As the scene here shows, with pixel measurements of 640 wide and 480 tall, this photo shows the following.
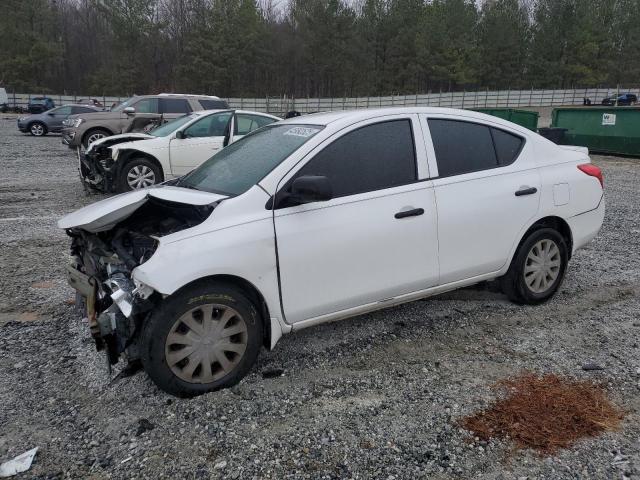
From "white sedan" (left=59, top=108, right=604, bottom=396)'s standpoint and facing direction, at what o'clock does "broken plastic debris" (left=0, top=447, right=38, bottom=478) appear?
The broken plastic debris is roughly at 12 o'clock from the white sedan.

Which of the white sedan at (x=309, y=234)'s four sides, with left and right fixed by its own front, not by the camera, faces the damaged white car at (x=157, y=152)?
right

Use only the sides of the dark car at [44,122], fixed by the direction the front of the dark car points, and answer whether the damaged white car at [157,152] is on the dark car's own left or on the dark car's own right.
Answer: on the dark car's own left

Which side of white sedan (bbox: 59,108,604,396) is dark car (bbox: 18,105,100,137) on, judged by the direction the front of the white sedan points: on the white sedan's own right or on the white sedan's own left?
on the white sedan's own right

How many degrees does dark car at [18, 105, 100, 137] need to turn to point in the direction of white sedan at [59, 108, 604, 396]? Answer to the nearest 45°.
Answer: approximately 90° to its left

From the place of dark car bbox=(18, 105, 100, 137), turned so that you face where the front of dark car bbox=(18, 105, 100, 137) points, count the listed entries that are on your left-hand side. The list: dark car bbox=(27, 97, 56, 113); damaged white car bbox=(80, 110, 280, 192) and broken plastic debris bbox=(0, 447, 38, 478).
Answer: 2

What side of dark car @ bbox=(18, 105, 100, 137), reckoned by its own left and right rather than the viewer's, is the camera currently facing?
left

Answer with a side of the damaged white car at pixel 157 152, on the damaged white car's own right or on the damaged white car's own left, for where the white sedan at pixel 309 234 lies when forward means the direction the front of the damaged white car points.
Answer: on the damaged white car's own left

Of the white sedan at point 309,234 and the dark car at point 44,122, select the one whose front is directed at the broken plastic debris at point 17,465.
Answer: the white sedan

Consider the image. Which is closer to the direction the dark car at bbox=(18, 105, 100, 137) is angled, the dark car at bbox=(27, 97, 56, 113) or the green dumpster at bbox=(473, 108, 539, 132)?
the dark car

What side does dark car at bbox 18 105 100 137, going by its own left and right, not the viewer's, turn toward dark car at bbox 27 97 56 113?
right
